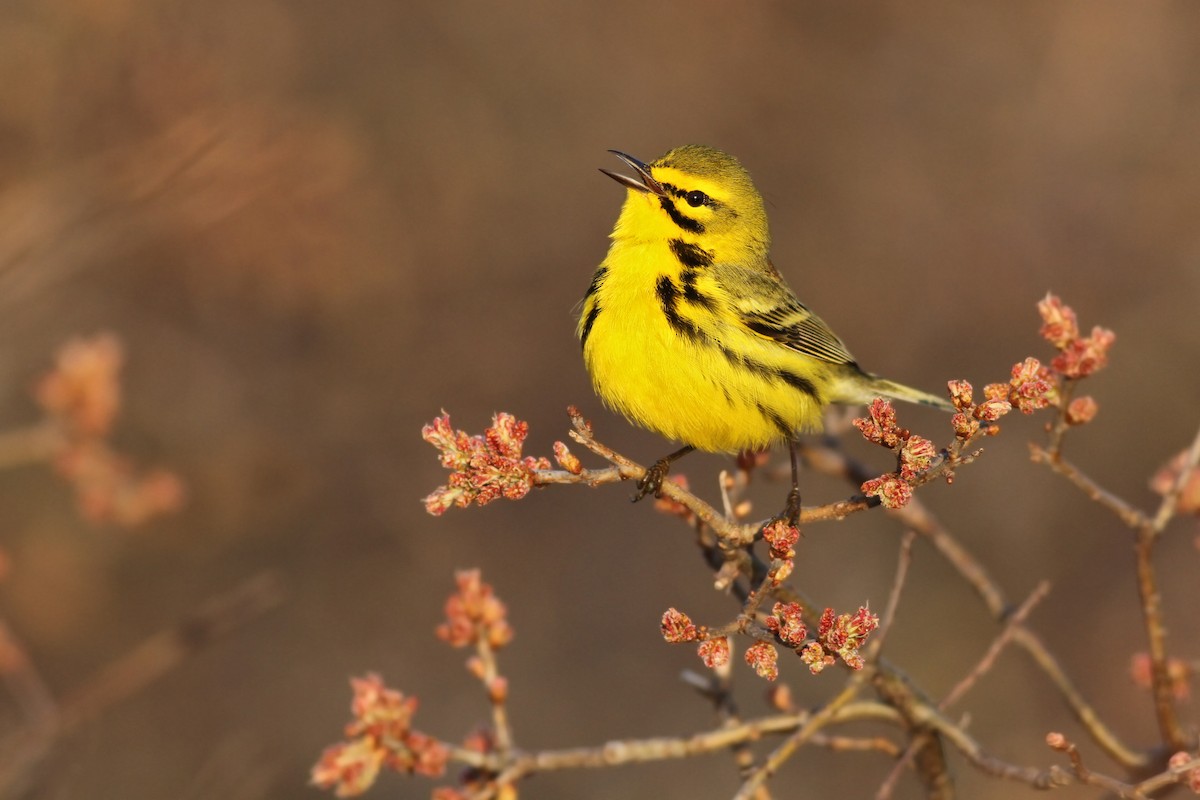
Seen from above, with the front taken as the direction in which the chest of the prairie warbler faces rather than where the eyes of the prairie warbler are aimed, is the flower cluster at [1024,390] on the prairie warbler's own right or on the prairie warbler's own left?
on the prairie warbler's own left

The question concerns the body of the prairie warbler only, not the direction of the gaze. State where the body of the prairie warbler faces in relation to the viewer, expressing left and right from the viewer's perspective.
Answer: facing the viewer and to the left of the viewer

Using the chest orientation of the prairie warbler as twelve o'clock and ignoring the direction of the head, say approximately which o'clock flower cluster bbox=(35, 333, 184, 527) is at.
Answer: The flower cluster is roughly at 3 o'clock from the prairie warbler.
